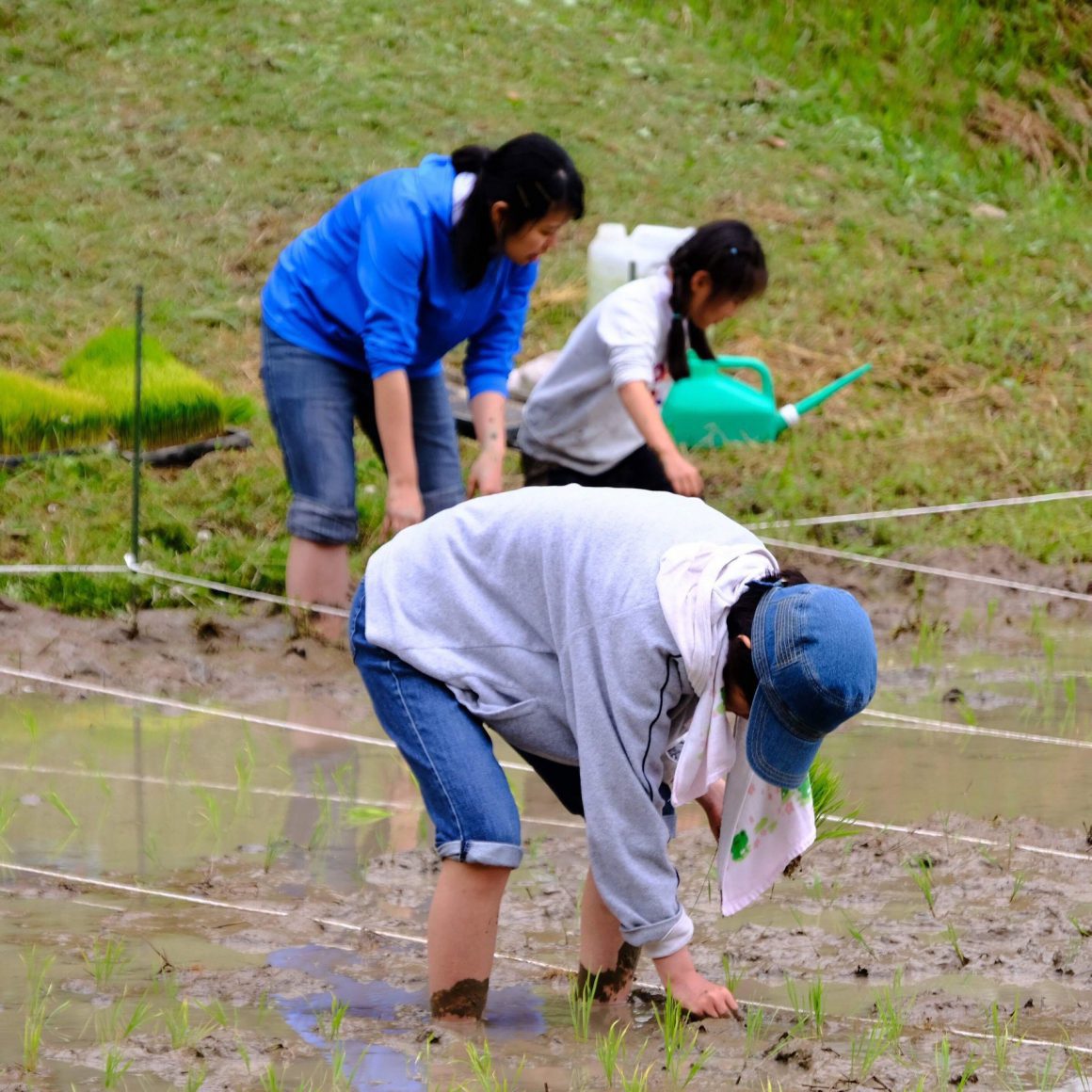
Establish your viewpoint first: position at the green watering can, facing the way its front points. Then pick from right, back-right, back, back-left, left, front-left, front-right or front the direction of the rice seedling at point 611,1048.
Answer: right

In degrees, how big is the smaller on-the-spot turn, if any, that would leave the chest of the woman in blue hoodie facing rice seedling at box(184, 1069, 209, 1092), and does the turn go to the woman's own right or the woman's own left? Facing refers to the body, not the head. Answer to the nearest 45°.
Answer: approximately 45° to the woman's own right

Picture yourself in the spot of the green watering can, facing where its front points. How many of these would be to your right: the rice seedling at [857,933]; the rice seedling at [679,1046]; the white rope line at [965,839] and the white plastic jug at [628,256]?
3

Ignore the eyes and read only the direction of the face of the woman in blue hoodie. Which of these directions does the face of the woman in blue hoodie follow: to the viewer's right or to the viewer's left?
to the viewer's right

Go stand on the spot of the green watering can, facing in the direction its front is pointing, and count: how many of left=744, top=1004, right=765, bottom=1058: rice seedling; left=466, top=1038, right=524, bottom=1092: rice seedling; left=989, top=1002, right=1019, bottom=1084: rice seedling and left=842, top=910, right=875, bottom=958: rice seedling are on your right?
4

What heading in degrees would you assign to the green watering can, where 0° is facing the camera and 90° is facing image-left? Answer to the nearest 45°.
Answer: approximately 270°

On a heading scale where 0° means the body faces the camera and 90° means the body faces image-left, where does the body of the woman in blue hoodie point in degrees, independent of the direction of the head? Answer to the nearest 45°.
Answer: approximately 315°

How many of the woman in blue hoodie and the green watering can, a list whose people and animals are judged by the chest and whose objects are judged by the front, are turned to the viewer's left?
0

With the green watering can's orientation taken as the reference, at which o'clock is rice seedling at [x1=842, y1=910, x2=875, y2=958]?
The rice seedling is roughly at 3 o'clock from the green watering can.

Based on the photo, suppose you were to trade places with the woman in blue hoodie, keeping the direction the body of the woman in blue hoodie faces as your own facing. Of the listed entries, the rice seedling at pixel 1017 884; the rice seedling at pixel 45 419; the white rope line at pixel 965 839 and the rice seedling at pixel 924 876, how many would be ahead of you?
3

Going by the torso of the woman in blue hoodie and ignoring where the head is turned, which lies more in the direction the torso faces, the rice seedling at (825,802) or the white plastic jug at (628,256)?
the rice seedling

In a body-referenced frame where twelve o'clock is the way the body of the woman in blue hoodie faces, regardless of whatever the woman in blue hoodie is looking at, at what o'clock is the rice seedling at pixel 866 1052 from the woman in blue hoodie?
The rice seedling is roughly at 1 o'clock from the woman in blue hoodie.

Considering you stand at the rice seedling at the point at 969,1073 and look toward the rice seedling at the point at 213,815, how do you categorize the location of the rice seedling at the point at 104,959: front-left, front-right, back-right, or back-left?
front-left

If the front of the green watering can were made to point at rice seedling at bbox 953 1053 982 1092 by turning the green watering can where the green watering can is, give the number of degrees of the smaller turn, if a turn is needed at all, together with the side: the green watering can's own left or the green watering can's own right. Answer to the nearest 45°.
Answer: approximately 90° to the green watering can's own right
